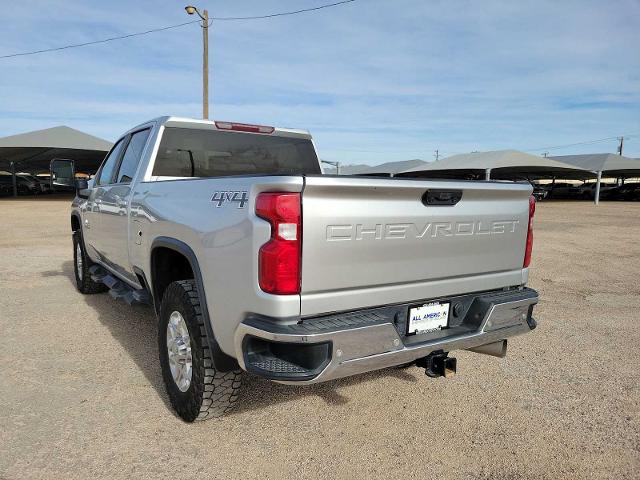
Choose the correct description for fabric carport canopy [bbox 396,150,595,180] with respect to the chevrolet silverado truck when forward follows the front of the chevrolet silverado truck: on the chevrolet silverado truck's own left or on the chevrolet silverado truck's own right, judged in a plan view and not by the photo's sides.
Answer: on the chevrolet silverado truck's own right

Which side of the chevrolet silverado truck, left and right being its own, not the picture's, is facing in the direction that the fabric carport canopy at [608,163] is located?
right

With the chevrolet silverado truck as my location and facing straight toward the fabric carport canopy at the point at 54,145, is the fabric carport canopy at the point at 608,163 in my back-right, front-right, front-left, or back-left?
front-right

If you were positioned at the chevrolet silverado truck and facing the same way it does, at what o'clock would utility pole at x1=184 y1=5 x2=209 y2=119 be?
The utility pole is roughly at 1 o'clock from the chevrolet silverado truck.

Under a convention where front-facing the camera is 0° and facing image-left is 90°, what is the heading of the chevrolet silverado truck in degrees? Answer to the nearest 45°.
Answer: approximately 135°

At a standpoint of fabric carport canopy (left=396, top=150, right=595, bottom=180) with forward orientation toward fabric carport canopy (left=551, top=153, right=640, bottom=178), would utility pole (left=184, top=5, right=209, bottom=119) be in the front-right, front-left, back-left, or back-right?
back-right
